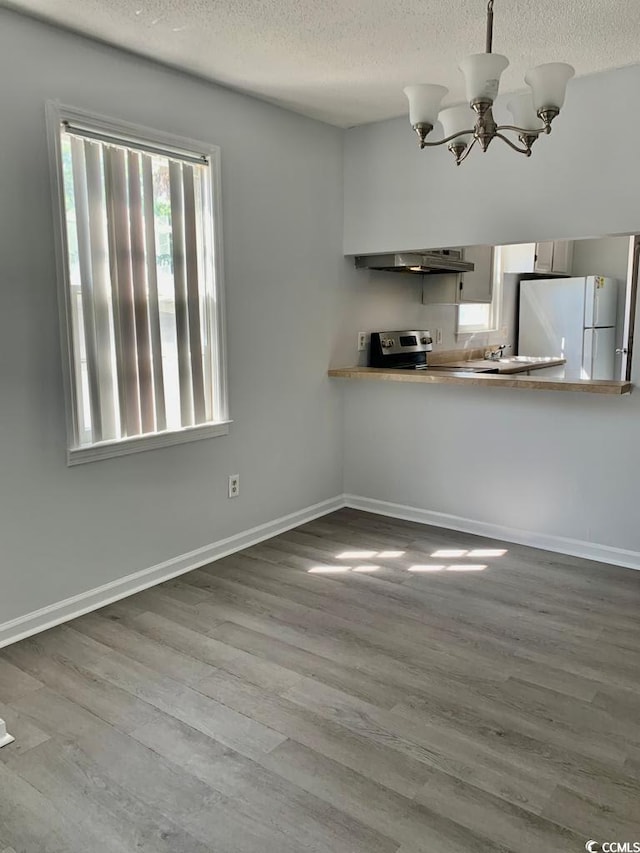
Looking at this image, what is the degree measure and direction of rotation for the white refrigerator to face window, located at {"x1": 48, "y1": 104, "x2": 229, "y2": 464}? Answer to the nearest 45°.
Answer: approximately 90° to its right

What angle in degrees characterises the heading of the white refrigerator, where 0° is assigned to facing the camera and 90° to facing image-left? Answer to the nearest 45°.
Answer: approximately 315°

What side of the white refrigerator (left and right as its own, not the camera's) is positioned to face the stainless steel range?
right

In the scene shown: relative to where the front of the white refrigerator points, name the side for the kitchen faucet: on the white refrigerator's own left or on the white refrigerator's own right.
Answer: on the white refrigerator's own right

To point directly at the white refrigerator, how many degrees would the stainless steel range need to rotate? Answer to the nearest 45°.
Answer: approximately 90° to its left

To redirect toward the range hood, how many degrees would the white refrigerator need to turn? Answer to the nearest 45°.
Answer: approximately 90° to its right

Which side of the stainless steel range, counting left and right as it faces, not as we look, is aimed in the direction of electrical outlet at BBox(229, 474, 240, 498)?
right

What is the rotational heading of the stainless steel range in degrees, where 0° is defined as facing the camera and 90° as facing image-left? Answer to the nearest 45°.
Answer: approximately 315°

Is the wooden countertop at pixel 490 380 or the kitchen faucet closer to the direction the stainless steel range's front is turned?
the wooden countertop
